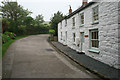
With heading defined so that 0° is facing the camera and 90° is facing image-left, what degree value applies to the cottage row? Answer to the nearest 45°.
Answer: approximately 45°

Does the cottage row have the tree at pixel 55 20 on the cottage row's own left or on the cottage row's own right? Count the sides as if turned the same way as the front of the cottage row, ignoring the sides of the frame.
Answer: on the cottage row's own right
